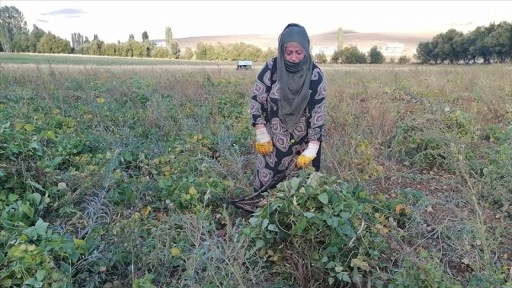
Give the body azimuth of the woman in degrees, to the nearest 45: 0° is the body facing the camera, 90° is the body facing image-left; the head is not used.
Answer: approximately 0°
